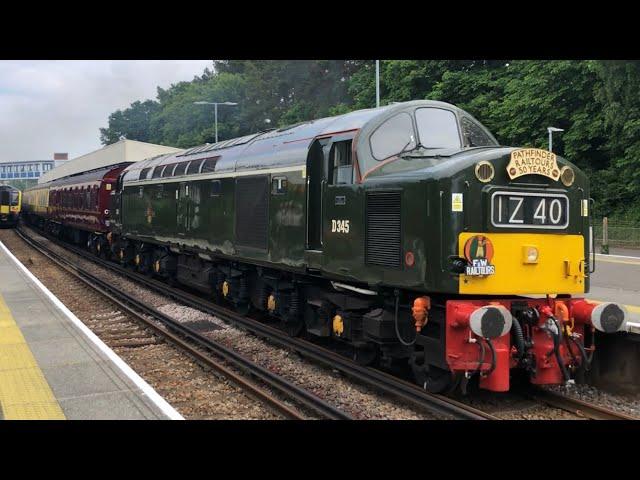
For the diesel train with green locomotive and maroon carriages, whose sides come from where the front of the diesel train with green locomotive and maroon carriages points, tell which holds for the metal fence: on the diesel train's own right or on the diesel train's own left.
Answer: on the diesel train's own left

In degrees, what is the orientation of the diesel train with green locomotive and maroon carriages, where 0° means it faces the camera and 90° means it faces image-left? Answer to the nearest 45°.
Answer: approximately 315°
